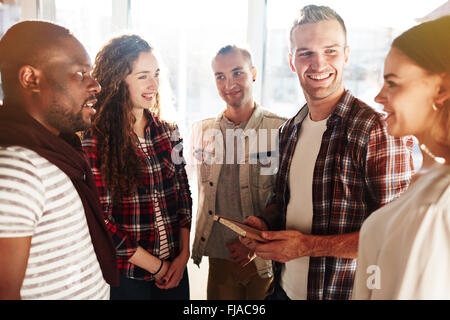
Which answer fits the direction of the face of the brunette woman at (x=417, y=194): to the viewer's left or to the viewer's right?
to the viewer's left

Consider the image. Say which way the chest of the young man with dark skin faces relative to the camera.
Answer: to the viewer's right

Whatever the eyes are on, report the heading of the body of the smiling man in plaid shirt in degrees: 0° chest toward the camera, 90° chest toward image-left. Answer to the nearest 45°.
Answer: approximately 45°

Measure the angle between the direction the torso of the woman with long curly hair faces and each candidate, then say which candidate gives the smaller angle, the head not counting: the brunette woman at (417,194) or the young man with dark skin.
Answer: the brunette woman

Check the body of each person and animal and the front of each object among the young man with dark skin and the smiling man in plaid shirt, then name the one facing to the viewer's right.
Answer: the young man with dark skin

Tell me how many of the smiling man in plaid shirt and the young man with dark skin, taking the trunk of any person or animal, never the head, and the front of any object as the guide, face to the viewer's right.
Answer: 1

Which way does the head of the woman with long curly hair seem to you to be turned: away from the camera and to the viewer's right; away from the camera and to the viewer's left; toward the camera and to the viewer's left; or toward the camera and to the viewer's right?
toward the camera and to the viewer's right

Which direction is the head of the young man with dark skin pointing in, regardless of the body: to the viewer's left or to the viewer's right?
to the viewer's right
